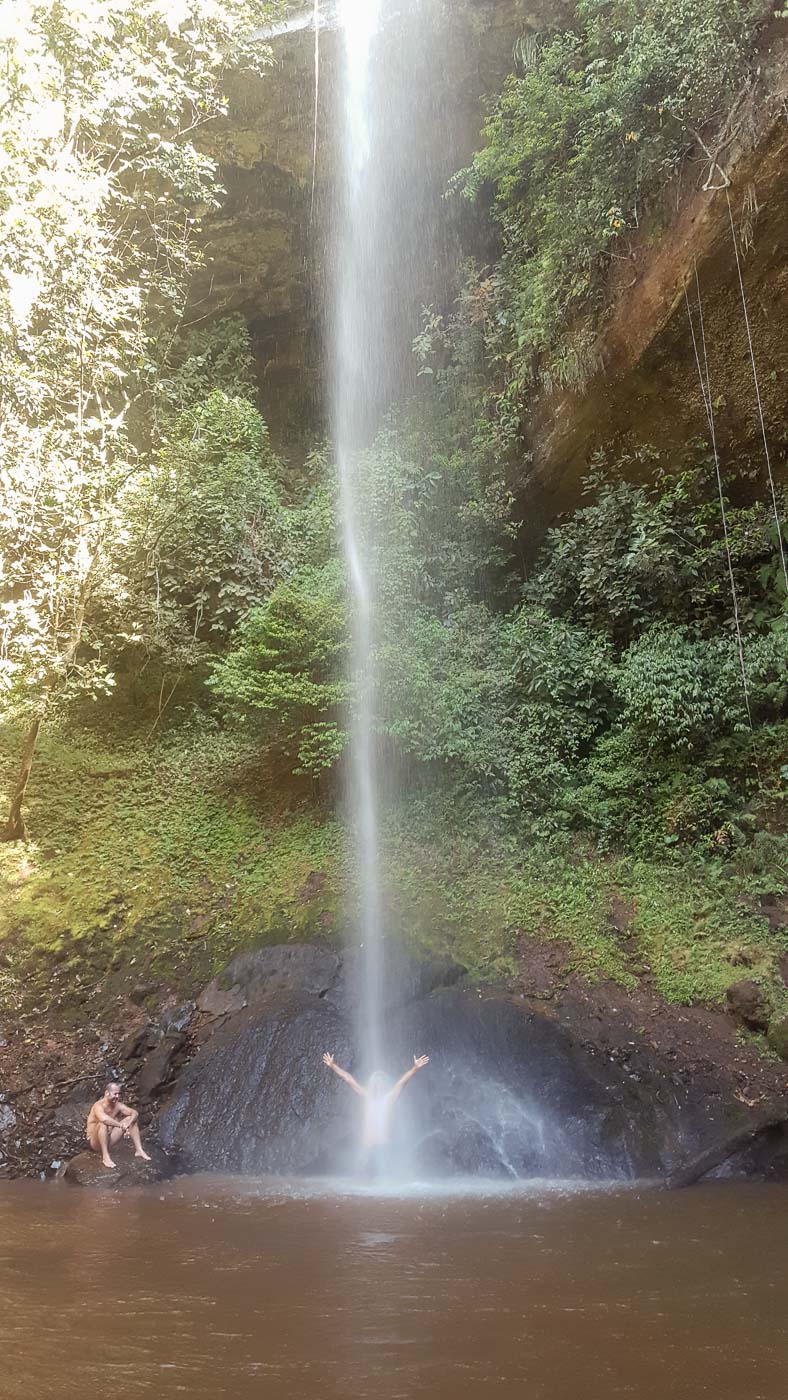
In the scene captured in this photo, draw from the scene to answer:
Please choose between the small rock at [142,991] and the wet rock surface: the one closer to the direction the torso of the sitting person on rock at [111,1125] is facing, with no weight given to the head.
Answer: the wet rock surface

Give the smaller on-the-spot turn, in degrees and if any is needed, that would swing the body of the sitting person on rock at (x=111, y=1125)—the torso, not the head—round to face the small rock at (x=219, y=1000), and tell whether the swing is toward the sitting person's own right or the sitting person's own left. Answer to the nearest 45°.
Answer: approximately 90° to the sitting person's own left

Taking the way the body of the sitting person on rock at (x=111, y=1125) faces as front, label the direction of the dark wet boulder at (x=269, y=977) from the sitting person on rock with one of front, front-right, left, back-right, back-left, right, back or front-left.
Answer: left

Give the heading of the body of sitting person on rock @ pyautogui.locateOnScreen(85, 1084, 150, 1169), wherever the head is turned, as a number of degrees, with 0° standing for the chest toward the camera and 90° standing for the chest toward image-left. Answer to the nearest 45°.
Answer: approximately 315°

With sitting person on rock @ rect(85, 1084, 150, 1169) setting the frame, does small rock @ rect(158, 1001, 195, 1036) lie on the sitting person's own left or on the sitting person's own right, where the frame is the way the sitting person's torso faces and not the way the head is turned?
on the sitting person's own left

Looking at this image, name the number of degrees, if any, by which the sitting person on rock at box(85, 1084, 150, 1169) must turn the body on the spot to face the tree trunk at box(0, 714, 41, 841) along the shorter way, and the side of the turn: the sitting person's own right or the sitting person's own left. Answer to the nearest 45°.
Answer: approximately 135° to the sitting person's own left

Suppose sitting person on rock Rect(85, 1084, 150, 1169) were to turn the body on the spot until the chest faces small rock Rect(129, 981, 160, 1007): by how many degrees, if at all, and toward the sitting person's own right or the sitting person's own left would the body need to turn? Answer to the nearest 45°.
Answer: approximately 135° to the sitting person's own left

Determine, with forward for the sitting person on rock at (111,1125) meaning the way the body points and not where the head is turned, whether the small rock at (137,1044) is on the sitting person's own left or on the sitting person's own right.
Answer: on the sitting person's own left
